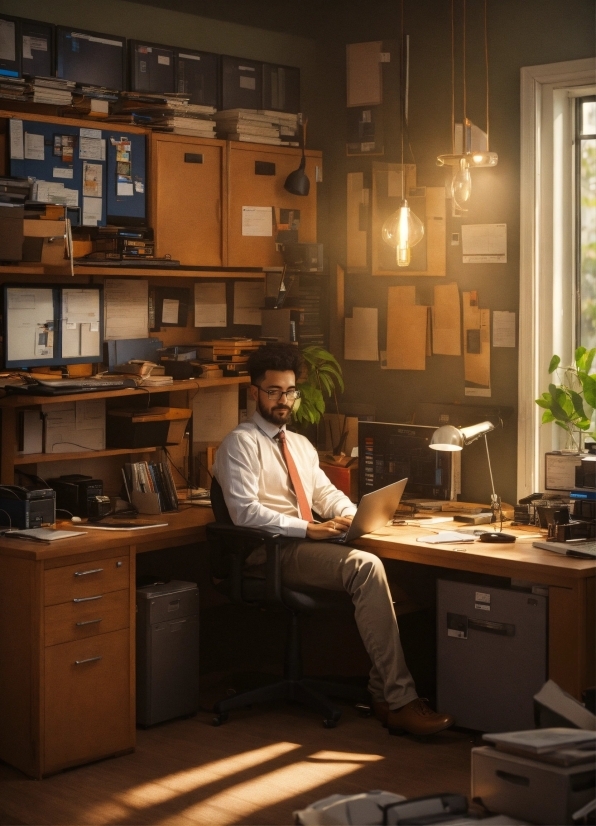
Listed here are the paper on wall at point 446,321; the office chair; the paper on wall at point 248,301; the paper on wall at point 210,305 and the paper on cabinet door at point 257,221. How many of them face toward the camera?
4

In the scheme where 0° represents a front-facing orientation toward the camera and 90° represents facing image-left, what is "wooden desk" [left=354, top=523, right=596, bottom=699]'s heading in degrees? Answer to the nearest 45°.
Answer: approximately 45°

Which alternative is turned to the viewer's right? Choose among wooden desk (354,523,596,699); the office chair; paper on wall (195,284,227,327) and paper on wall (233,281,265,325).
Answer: the office chair

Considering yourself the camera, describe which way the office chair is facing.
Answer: facing to the right of the viewer

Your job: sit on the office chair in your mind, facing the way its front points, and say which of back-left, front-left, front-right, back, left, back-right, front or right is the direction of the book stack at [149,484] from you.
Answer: back-left

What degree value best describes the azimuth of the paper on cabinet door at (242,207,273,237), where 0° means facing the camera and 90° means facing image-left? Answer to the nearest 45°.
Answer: approximately 0°

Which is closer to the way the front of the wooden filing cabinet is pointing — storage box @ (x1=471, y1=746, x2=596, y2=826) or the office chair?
the storage box

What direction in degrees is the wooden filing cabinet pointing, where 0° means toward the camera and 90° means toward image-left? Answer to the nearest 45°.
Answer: approximately 315°

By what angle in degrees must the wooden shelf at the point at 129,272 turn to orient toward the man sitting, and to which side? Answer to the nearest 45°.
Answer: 0° — it already faces them
